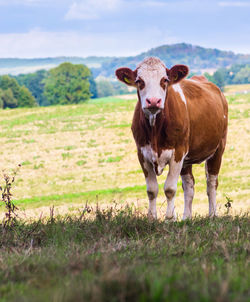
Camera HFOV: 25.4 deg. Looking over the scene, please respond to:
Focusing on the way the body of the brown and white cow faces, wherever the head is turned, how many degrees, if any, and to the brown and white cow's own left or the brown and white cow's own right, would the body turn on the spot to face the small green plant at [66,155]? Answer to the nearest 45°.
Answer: approximately 135° to the brown and white cow's own right

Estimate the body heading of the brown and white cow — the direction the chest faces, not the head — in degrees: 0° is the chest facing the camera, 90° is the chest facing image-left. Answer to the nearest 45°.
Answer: approximately 45°

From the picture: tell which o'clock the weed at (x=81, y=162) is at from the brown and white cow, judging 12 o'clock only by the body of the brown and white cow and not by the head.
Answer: The weed is roughly at 4 o'clock from the brown and white cow.
